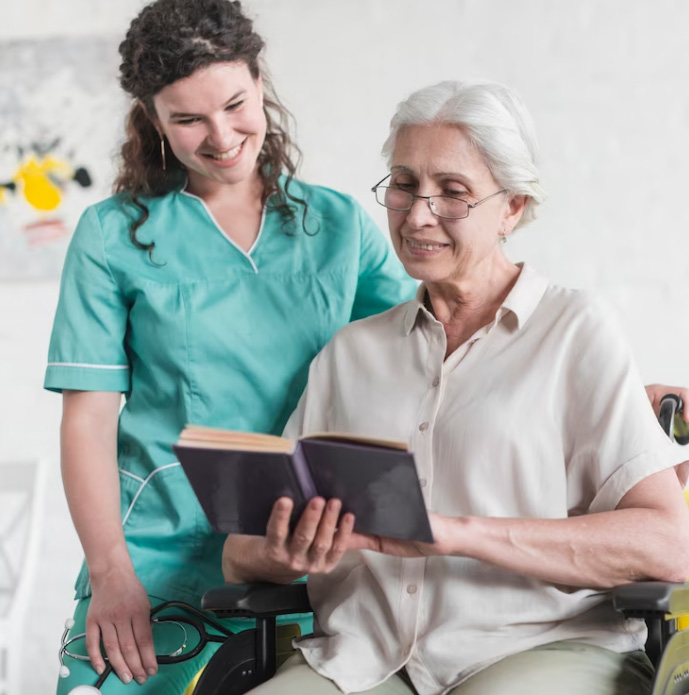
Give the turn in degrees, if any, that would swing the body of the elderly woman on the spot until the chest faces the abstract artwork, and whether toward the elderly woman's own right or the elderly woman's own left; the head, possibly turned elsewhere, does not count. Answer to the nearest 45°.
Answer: approximately 90° to the elderly woman's own right

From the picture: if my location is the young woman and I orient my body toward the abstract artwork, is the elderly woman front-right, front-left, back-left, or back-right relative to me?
back-right

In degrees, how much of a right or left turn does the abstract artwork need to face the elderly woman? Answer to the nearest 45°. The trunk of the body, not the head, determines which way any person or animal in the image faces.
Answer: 0° — it already faces them

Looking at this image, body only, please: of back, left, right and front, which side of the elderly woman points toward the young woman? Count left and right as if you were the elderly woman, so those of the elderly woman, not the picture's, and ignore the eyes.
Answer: right

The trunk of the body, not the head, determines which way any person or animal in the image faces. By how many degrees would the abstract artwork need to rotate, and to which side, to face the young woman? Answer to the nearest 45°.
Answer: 0° — it already faces them

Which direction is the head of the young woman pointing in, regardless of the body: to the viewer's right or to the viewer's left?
to the viewer's right

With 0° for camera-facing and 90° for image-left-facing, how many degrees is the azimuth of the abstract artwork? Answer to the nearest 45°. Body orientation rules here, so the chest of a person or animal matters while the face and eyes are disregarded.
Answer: approximately 0°

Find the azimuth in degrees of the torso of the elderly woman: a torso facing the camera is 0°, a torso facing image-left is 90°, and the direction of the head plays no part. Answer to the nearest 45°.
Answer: approximately 45°

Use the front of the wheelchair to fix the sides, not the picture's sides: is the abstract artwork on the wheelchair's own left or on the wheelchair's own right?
on the wheelchair's own right

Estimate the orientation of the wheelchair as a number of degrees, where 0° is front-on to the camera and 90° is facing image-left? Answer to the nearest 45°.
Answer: approximately 45°

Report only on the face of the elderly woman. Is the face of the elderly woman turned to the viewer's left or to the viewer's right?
to the viewer's left

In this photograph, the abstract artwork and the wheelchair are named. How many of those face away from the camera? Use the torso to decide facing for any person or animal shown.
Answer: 0

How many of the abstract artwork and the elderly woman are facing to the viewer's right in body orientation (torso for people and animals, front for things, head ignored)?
0
